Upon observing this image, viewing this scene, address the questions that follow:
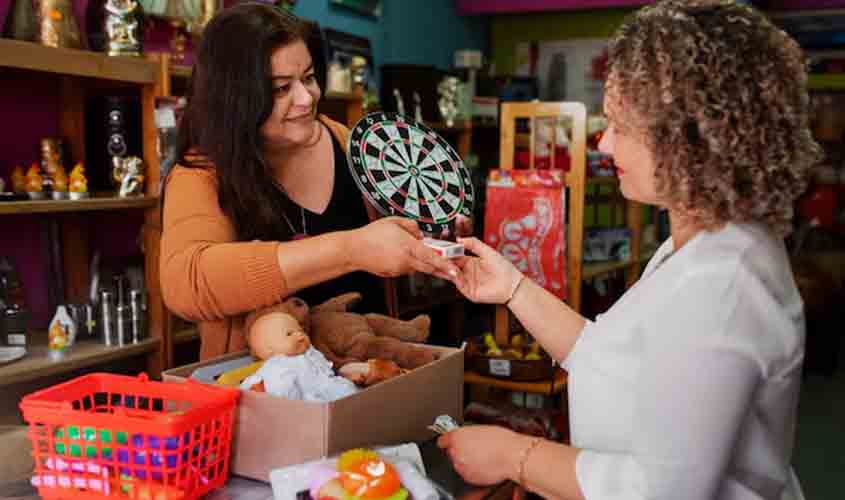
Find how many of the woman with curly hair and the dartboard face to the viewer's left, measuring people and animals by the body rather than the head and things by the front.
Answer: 1

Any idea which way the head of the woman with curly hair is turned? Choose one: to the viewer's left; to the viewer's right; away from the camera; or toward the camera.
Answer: to the viewer's left

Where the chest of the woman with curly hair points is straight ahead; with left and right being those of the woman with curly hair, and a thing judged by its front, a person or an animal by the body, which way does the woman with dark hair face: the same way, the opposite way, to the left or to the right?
the opposite way

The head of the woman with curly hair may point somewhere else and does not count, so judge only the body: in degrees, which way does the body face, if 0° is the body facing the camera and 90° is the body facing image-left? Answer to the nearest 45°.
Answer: approximately 90°

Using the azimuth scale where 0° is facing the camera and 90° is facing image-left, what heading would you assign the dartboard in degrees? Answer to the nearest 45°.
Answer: approximately 315°

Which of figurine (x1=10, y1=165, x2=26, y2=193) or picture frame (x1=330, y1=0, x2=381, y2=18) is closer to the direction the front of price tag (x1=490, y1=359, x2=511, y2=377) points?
the figurine

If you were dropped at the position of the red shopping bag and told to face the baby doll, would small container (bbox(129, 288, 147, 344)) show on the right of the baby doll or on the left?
right

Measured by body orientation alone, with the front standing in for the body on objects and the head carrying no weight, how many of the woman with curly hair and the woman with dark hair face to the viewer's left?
1

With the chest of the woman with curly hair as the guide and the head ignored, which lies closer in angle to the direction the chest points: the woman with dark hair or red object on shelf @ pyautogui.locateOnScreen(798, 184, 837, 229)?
the woman with dark hair

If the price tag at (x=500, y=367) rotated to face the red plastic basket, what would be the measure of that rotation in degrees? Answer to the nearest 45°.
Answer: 0° — it already faces it

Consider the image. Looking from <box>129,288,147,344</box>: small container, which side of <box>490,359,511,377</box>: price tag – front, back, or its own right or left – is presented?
right

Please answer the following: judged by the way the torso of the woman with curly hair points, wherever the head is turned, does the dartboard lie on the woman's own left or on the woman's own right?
on the woman's own right

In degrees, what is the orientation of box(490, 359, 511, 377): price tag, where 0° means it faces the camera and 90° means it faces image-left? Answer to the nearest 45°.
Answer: approximately 0°

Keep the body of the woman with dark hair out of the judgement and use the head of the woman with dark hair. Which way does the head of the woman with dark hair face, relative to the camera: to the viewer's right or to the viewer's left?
to the viewer's right
